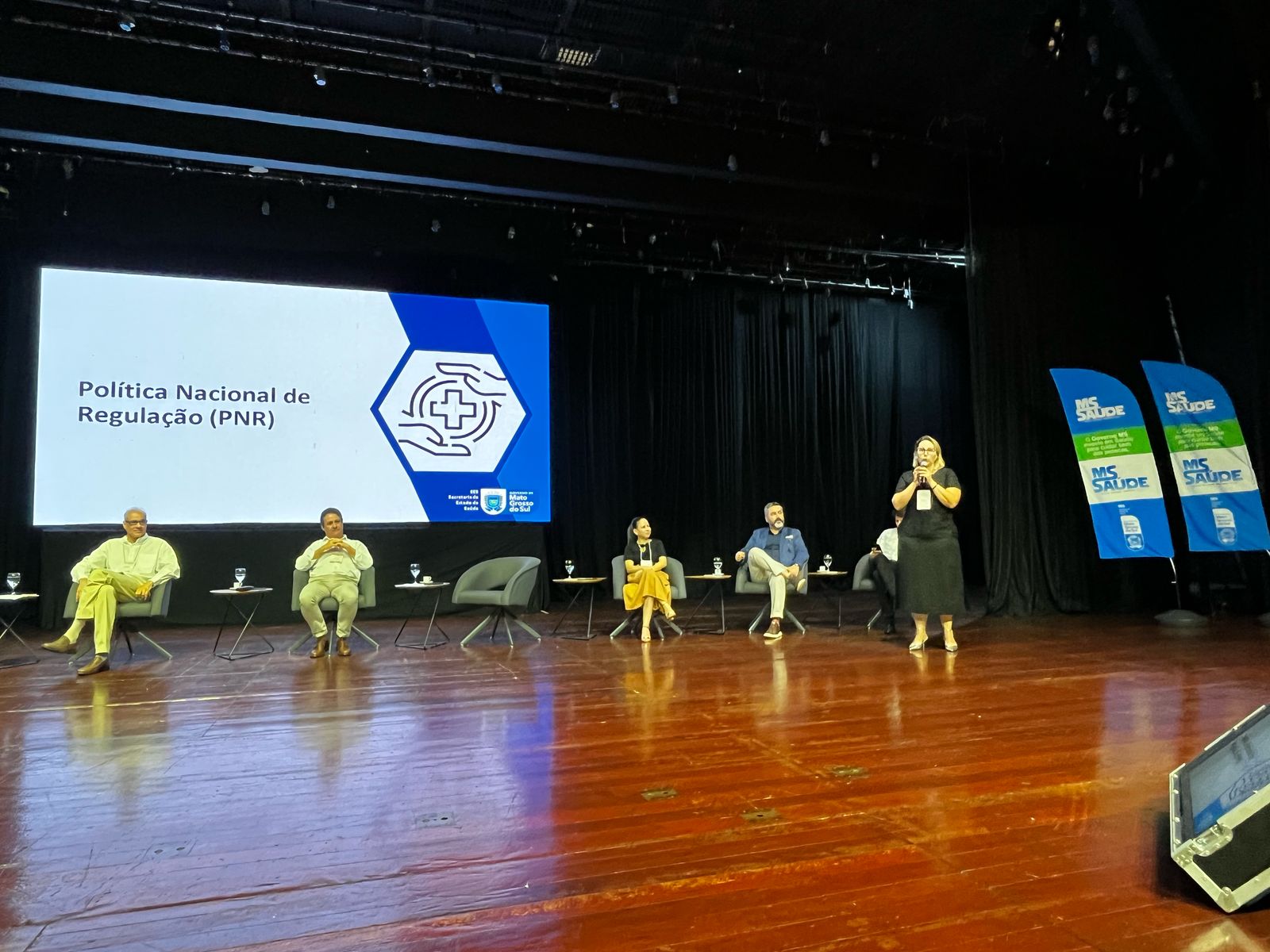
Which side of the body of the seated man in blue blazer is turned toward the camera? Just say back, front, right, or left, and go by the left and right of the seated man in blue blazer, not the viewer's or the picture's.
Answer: front

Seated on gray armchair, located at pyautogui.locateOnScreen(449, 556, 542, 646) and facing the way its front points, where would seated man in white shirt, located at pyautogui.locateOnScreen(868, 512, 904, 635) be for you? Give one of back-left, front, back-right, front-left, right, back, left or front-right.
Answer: back-left

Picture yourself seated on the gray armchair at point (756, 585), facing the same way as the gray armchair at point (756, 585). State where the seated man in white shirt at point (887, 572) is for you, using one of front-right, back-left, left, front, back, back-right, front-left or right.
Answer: left

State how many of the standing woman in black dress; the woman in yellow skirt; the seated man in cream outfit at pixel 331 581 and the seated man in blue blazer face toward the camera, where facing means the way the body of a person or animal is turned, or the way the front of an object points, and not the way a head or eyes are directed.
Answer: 4

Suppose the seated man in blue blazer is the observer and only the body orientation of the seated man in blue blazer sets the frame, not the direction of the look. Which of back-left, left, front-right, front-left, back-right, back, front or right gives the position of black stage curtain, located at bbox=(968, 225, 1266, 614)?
back-left

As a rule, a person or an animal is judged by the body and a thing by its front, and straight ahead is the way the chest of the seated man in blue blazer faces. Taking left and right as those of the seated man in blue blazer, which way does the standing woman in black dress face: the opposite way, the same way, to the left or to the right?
the same way

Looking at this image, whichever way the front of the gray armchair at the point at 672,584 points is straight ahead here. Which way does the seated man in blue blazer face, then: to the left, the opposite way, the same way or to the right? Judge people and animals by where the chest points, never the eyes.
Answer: the same way

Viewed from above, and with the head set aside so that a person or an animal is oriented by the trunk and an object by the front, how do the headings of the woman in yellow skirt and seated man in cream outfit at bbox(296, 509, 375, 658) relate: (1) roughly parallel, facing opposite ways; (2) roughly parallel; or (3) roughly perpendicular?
roughly parallel

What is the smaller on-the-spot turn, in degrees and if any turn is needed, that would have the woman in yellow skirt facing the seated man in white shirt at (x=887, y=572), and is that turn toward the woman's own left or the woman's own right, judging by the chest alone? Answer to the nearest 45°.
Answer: approximately 90° to the woman's own left

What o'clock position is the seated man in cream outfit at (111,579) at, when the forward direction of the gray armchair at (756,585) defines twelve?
The seated man in cream outfit is roughly at 2 o'clock from the gray armchair.

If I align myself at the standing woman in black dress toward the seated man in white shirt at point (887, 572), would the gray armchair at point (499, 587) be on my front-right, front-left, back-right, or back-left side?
front-left

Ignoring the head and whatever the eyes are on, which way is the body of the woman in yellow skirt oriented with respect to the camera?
toward the camera

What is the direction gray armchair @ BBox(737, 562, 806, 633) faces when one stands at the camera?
facing the viewer

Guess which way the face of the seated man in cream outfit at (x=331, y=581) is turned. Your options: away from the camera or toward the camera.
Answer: toward the camera

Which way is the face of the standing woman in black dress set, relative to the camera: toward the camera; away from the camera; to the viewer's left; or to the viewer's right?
toward the camera

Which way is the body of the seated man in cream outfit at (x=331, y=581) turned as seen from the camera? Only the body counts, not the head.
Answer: toward the camera
